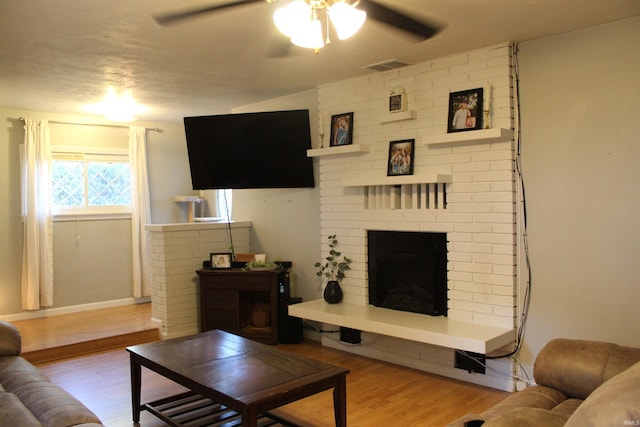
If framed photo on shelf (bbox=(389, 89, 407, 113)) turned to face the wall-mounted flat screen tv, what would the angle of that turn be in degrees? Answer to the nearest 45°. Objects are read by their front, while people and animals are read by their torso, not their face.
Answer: approximately 90° to its right

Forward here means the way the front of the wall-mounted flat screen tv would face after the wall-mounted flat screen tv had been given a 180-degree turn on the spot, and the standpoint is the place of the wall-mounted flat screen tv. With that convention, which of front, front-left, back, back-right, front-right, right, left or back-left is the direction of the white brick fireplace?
back-right

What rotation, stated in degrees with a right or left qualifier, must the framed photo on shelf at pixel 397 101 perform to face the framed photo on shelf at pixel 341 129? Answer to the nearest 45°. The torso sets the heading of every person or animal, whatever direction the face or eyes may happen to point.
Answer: approximately 90° to its right

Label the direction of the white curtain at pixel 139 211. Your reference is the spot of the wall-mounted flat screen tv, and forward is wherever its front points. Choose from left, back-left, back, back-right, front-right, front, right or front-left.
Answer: back-right

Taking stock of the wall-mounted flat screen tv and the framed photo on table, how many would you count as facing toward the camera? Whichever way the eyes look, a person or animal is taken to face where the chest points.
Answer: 2

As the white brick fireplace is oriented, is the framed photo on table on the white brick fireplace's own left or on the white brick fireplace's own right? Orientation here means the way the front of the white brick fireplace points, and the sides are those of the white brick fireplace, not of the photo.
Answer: on the white brick fireplace's own right

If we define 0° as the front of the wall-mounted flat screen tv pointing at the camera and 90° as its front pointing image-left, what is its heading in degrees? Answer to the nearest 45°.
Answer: approximately 0°

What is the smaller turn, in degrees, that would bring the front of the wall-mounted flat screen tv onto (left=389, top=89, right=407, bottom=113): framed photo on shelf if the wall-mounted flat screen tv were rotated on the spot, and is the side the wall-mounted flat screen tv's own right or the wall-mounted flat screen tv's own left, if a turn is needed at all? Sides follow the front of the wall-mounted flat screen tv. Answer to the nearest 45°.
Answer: approximately 45° to the wall-mounted flat screen tv's own left

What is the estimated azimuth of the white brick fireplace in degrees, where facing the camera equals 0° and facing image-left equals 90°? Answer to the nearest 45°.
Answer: approximately 45°
